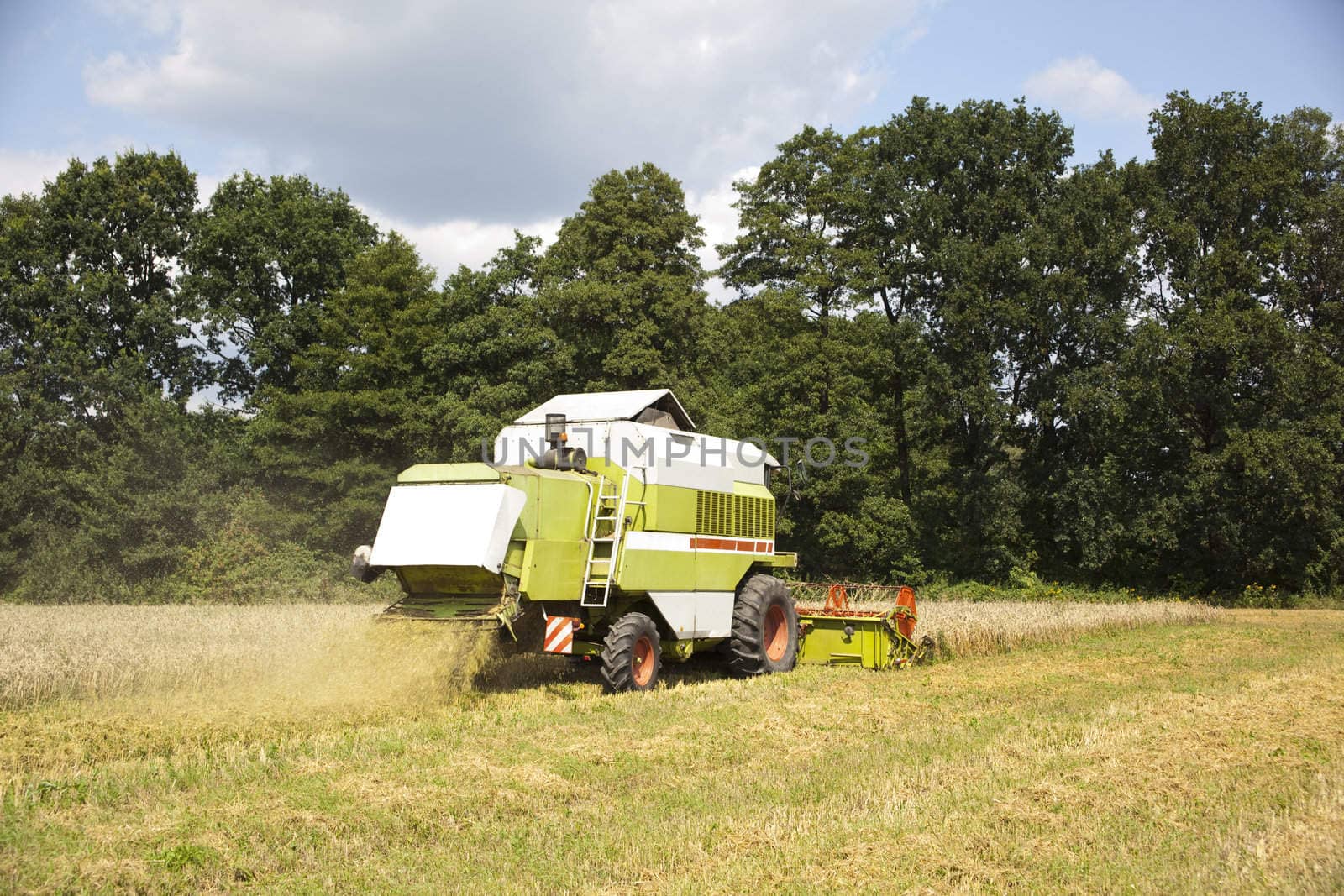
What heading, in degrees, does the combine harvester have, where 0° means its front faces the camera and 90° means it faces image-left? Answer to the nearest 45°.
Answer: approximately 225°
